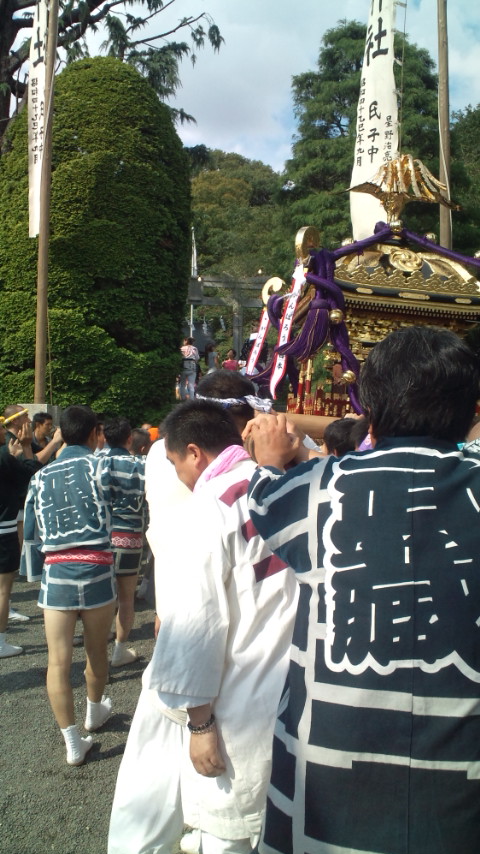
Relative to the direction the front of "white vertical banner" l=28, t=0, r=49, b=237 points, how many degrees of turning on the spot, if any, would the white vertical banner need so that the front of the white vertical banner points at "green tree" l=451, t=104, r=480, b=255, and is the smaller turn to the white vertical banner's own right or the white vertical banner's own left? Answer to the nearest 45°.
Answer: approximately 135° to the white vertical banner's own left

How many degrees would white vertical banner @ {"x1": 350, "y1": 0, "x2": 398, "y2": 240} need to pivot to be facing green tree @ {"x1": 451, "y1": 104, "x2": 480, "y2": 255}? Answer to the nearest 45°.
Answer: approximately 180°

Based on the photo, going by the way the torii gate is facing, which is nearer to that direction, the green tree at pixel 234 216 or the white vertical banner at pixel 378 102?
the white vertical banner

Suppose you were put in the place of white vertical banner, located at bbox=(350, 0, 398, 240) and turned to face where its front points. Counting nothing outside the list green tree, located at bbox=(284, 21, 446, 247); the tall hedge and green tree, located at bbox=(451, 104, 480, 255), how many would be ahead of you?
0

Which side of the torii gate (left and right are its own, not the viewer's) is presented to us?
front

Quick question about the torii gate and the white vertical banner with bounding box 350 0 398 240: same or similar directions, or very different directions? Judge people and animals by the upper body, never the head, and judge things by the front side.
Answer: same or similar directions

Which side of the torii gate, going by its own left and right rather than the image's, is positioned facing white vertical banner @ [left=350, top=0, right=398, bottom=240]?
front

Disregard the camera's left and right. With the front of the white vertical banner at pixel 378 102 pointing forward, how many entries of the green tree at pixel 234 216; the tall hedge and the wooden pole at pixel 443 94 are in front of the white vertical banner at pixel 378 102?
0

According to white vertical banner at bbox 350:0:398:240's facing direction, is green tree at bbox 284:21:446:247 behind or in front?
behind

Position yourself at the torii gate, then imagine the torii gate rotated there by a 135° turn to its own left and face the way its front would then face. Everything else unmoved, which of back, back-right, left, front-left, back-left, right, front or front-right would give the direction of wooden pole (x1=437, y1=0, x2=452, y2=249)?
back-right

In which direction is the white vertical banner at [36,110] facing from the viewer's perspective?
toward the camera

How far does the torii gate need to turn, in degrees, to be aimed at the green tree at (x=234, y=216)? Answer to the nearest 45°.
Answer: approximately 180°

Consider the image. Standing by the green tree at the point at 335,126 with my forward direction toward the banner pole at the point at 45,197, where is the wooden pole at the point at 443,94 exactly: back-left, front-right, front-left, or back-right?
front-left

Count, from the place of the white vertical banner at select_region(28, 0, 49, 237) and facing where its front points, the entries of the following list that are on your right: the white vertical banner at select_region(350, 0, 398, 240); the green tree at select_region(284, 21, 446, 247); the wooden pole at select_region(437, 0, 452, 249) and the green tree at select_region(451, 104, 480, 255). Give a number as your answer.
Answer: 0

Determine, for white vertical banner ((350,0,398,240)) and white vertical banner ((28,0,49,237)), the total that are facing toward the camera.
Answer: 2

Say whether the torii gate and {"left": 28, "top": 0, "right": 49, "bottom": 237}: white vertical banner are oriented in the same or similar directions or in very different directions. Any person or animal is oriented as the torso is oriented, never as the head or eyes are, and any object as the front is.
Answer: same or similar directions

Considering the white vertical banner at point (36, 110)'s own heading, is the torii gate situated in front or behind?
behind

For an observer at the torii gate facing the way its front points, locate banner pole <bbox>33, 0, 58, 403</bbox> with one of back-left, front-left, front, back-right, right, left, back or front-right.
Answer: front

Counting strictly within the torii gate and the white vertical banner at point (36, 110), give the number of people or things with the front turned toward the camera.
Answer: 2
